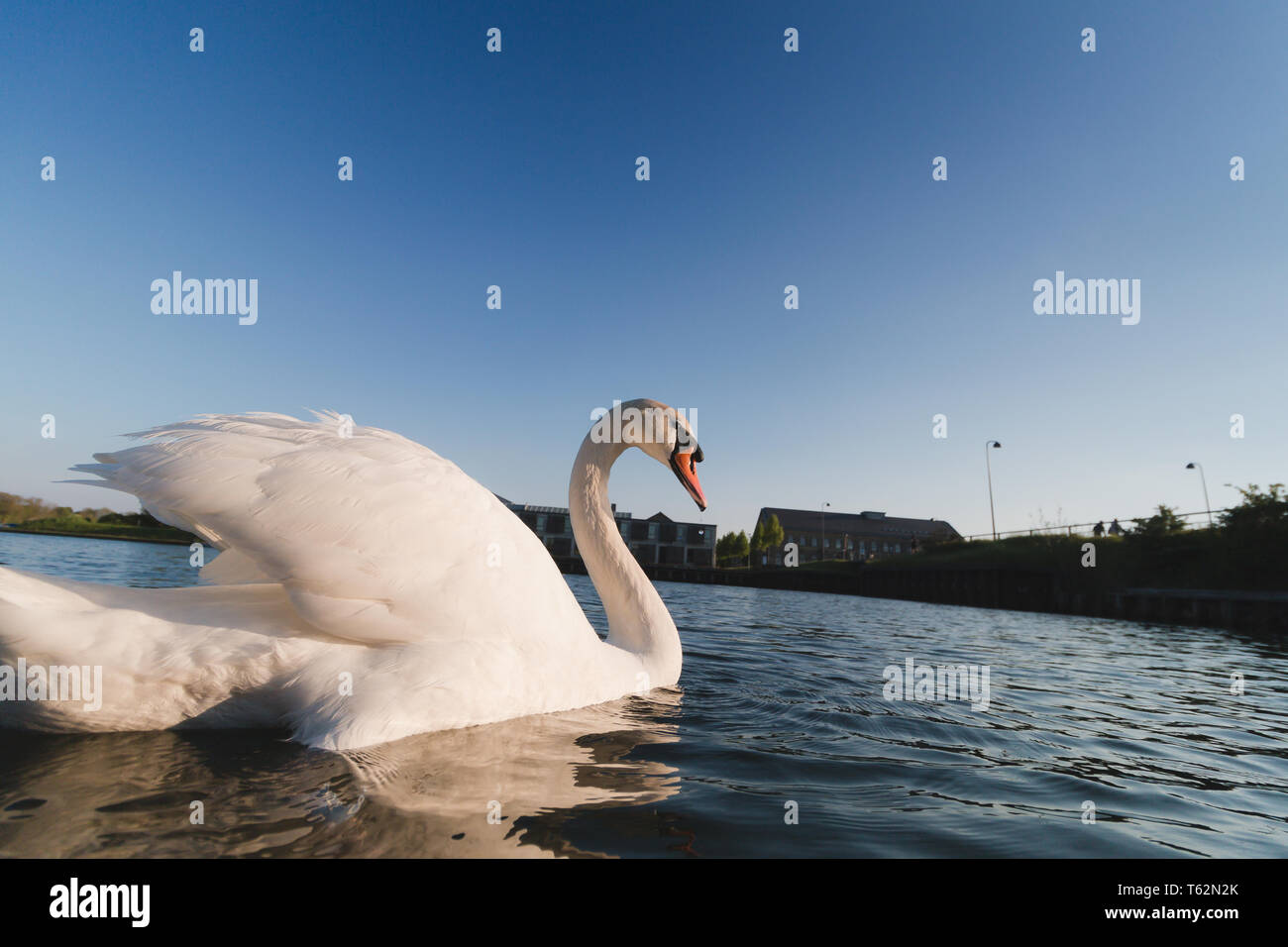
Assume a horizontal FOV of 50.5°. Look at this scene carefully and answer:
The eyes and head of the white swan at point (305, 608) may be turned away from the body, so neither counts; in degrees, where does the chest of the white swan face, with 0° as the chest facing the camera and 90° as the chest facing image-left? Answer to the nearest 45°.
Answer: approximately 270°
